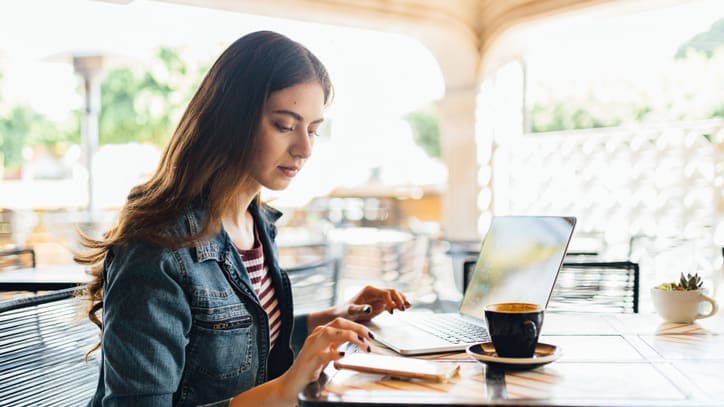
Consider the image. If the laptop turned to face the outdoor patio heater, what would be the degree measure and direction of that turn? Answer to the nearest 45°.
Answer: approximately 90° to its right

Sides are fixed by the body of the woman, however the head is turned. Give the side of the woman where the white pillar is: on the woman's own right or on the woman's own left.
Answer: on the woman's own left

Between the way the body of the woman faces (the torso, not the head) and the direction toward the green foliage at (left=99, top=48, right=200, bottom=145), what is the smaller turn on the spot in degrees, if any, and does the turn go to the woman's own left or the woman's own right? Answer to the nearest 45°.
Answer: approximately 135° to the woman's own left

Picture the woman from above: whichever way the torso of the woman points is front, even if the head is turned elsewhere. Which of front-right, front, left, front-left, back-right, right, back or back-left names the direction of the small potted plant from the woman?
front-left

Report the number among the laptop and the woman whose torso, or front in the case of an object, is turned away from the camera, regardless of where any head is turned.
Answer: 0

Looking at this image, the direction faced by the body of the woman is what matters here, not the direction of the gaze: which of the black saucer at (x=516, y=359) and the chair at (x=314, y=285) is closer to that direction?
the black saucer

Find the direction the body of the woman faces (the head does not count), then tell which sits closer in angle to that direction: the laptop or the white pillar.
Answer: the laptop

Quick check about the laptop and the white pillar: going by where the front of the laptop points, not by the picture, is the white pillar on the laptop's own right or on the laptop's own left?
on the laptop's own right

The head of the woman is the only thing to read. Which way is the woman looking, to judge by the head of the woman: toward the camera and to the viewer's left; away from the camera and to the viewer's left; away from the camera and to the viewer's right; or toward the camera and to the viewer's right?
toward the camera and to the viewer's right

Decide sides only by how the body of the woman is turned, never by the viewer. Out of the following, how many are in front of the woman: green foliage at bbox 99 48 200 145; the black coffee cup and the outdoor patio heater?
1

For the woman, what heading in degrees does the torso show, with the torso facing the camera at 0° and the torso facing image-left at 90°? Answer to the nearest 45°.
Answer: approximately 315°

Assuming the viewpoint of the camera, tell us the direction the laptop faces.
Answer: facing the viewer and to the left of the viewer
